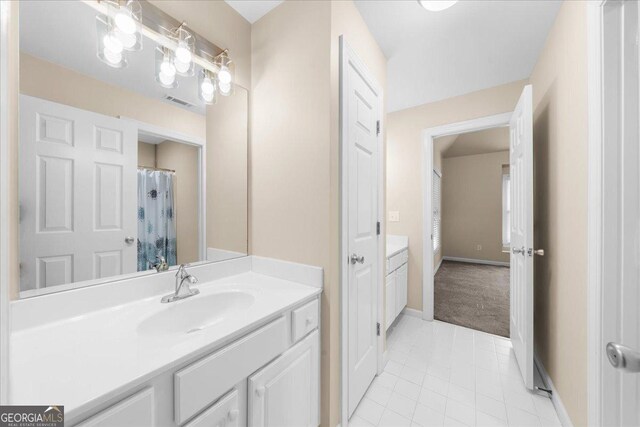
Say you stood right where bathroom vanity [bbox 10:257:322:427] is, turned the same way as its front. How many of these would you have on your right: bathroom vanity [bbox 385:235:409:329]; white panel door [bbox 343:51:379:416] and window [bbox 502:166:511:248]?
0

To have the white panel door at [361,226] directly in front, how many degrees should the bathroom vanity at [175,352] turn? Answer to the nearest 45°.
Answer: approximately 45° to its left

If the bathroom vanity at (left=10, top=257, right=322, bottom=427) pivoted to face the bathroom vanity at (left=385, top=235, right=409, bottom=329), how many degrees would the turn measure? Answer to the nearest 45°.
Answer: approximately 45° to its left

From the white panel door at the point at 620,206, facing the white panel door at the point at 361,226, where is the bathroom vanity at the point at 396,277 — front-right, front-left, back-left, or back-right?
front-right

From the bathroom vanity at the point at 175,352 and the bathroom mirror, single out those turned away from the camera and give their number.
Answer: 0

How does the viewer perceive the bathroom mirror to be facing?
facing the viewer and to the right of the viewer

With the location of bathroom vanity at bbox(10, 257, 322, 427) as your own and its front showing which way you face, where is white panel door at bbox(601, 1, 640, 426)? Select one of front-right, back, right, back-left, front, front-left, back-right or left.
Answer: front

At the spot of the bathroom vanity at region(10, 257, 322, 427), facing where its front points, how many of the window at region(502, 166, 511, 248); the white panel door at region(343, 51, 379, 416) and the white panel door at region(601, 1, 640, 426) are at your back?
0

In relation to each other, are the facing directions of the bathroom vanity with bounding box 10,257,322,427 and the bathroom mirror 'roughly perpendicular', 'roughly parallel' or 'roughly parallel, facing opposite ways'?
roughly parallel

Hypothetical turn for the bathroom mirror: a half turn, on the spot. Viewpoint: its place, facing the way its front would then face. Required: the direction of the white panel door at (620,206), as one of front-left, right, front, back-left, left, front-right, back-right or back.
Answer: back

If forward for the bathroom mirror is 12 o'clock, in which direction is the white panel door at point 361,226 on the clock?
The white panel door is roughly at 11 o'clock from the bathroom mirror.

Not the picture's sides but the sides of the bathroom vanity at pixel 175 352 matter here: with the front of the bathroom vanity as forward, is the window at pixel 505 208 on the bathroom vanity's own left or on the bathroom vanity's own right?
on the bathroom vanity's own left

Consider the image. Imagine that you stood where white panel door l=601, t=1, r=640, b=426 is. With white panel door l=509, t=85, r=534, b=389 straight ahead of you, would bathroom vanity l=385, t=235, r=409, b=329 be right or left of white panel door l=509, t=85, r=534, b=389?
left
